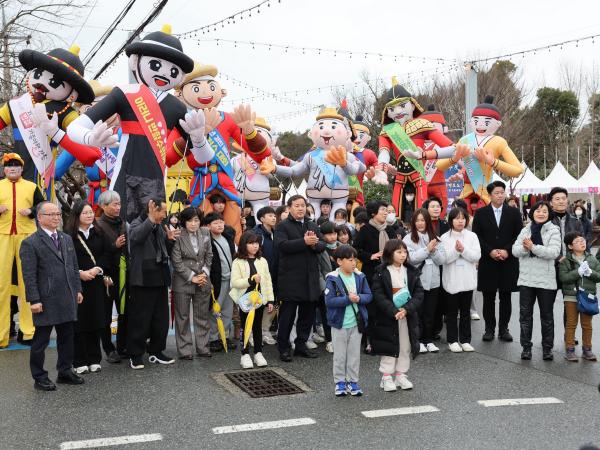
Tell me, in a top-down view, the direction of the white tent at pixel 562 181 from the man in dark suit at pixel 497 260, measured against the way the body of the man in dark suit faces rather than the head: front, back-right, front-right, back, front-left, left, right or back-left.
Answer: back

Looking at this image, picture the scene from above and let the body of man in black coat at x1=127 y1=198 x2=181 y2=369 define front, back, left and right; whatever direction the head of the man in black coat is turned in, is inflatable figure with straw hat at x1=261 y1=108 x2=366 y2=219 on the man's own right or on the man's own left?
on the man's own left

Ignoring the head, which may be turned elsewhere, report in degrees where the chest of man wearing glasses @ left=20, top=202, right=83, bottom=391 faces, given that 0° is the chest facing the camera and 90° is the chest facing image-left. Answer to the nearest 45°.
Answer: approximately 315°

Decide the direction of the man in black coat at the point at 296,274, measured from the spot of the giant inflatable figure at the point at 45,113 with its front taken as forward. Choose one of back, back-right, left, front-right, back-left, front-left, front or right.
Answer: left

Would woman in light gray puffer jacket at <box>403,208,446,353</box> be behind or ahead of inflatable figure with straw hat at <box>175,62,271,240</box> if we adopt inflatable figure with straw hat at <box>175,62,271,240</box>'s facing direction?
ahead

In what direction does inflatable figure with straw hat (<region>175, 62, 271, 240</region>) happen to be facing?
toward the camera

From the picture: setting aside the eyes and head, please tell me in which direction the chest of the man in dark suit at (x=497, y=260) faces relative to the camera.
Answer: toward the camera

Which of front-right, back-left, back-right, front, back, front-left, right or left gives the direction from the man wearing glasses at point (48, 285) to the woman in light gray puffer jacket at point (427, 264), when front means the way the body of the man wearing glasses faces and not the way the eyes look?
front-left

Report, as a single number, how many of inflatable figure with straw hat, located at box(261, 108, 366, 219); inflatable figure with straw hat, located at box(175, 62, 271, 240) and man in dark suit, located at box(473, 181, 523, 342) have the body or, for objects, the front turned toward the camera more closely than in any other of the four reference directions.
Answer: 3

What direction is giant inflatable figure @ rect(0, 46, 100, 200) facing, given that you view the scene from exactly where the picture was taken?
facing the viewer and to the left of the viewer

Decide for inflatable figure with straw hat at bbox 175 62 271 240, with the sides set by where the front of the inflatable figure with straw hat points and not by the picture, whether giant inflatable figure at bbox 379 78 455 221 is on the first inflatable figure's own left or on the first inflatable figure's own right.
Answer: on the first inflatable figure's own left
